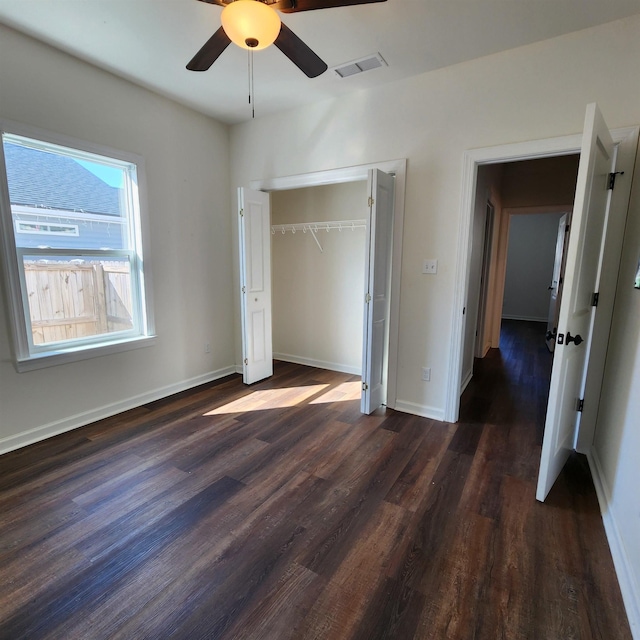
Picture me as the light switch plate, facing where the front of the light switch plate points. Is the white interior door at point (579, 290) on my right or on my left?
on my left

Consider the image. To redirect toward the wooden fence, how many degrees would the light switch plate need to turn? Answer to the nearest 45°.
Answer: approximately 90° to its right

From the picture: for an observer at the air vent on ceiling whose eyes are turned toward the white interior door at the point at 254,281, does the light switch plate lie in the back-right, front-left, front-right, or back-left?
back-right

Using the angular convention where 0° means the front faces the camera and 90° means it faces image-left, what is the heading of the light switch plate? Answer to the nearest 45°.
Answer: approximately 0°

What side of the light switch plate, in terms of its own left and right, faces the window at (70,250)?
right

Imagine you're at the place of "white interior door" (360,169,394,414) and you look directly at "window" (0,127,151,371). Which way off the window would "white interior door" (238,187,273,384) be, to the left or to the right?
right

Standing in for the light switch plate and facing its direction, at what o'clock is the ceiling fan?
The ceiling fan is roughly at 1 o'clock from the light switch plate.

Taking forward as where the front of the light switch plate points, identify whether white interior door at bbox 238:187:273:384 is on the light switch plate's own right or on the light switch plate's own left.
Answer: on the light switch plate's own right

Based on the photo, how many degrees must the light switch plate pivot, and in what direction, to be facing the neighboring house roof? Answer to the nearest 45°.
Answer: approximately 90° to its right
